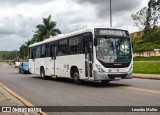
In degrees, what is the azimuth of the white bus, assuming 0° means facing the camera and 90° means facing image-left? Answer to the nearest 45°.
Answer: approximately 315°
